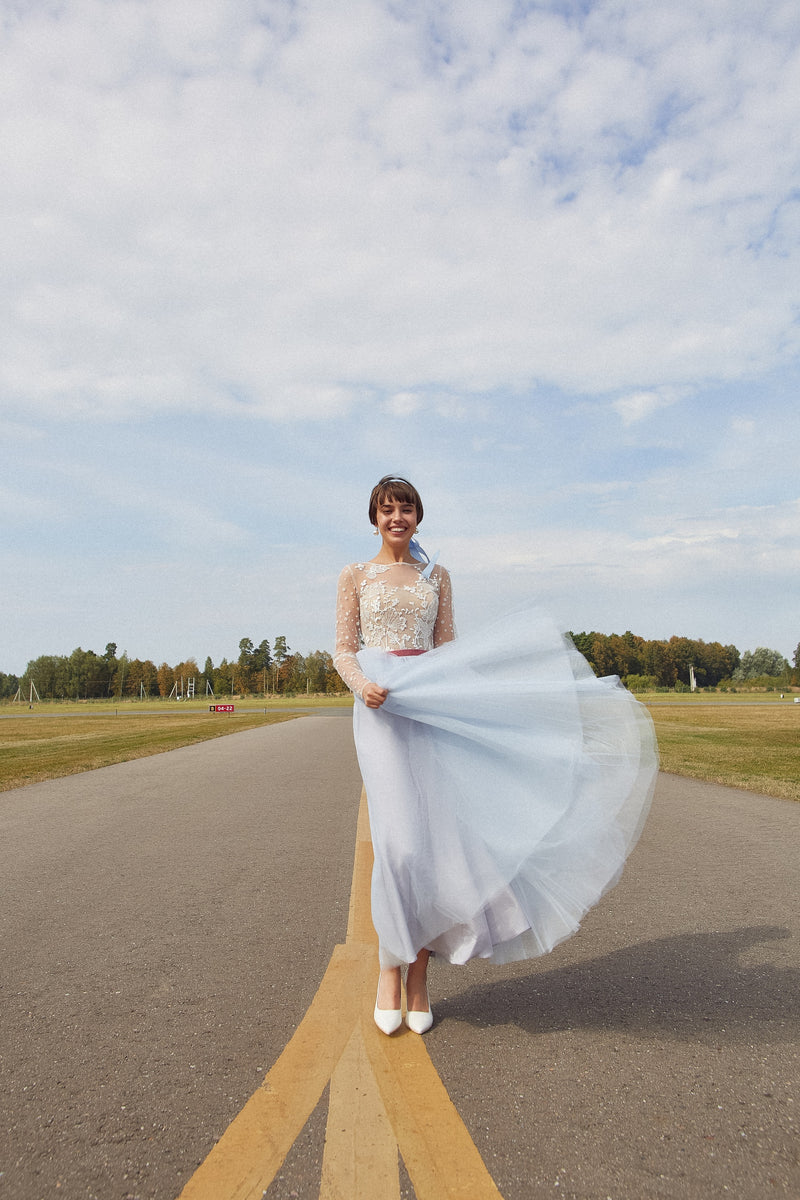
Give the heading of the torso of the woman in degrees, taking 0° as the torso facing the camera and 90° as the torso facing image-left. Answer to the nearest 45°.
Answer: approximately 0°
